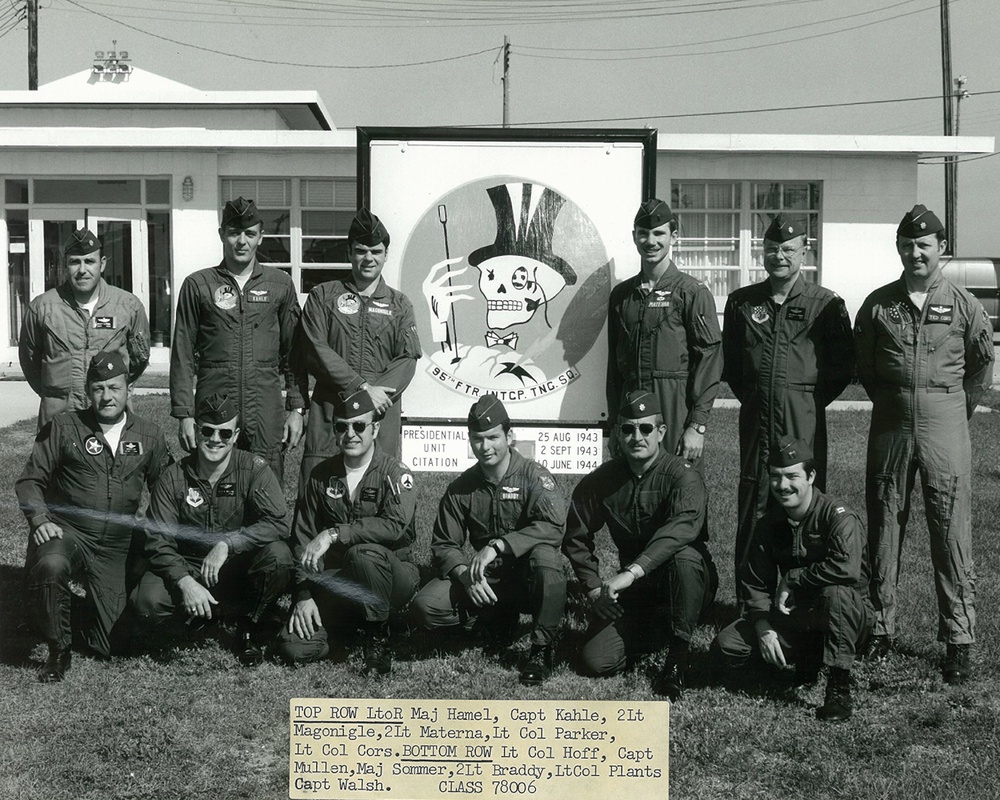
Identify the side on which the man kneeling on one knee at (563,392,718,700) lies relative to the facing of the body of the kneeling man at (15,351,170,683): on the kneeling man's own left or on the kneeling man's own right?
on the kneeling man's own left

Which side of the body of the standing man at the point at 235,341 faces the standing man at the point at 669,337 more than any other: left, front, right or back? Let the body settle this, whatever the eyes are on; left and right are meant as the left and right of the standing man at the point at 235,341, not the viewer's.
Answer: left

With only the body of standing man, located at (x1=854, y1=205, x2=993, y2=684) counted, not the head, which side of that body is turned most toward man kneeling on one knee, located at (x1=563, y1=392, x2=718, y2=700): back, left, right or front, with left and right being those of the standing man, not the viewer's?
right

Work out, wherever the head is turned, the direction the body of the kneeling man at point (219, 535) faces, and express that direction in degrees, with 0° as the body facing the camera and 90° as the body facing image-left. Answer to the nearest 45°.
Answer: approximately 0°

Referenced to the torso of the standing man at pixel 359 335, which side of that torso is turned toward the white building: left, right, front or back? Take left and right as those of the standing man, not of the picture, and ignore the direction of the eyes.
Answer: back

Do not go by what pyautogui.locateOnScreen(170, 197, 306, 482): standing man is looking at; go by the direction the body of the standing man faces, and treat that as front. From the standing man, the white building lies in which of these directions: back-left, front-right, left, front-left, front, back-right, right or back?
back
